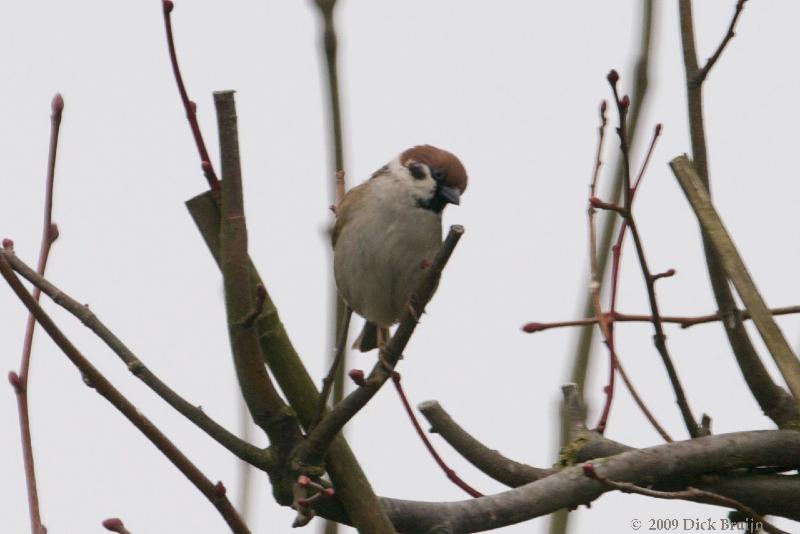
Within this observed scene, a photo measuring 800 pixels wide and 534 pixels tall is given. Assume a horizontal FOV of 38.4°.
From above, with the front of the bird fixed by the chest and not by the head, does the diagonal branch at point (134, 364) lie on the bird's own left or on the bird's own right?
on the bird's own right

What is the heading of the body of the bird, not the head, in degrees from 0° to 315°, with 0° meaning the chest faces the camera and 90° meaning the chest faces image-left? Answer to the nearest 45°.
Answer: approximately 315°

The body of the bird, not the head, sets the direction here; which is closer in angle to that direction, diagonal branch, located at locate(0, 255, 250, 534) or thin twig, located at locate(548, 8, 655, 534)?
the thin twig

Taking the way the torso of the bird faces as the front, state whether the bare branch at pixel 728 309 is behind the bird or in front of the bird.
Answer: in front
